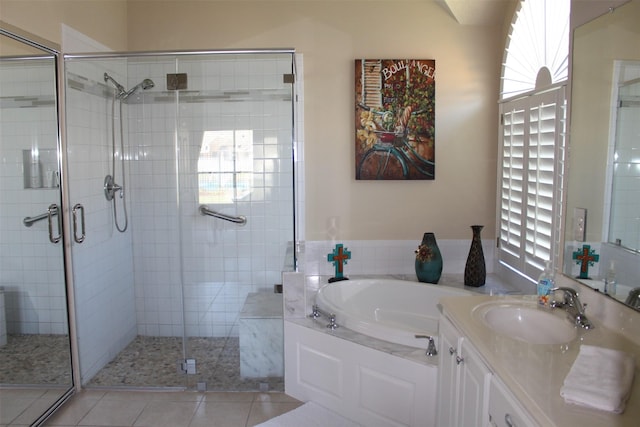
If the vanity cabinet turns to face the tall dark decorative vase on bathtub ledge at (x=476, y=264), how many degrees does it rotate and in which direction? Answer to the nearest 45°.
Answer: approximately 135° to its right

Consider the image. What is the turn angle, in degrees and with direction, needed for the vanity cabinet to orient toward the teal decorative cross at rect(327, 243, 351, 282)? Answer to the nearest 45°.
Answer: approximately 90° to its right

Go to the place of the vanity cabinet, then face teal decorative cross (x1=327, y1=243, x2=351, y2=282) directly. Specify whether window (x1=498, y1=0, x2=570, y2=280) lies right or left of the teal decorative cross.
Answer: right

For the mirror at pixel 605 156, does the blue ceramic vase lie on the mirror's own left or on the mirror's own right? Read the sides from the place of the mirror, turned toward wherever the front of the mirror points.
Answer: on the mirror's own right

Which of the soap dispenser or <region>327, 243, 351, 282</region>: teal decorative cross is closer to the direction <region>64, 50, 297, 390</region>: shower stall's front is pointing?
the soap dispenser

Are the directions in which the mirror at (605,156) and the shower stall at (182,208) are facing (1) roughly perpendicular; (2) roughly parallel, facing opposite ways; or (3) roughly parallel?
roughly perpendicular

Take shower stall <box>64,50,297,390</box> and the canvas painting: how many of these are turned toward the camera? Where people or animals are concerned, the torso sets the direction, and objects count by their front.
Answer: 2

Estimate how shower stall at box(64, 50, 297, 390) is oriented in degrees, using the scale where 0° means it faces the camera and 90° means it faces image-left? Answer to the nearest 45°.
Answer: approximately 0°

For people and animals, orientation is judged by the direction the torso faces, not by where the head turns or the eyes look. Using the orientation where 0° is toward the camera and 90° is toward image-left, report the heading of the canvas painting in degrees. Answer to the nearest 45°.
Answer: approximately 0°
